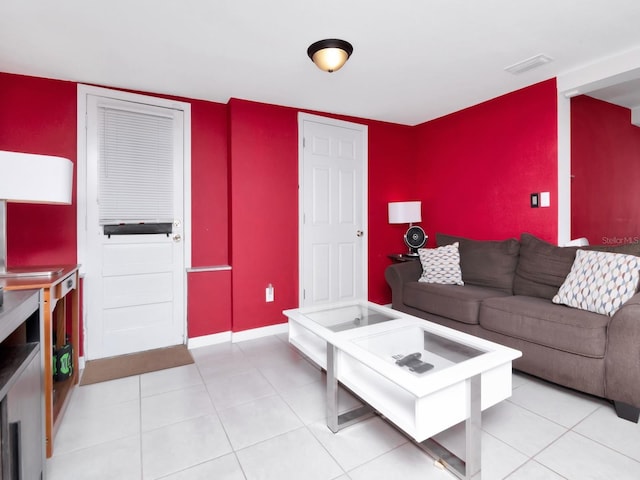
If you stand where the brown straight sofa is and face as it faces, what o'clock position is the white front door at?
The white front door is roughly at 1 o'clock from the brown straight sofa.

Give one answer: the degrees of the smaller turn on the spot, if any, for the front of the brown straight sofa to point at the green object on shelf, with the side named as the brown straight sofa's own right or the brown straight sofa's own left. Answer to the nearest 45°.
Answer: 0° — it already faces it

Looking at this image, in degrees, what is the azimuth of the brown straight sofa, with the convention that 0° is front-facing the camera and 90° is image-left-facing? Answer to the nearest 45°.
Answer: approximately 45°

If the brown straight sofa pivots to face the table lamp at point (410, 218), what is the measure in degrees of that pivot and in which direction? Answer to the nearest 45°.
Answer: approximately 90° to its right

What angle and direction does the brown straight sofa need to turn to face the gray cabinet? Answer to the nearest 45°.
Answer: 0° — it already faces it

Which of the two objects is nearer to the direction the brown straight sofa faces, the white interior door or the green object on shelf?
the green object on shelf

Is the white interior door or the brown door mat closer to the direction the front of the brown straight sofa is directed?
the brown door mat

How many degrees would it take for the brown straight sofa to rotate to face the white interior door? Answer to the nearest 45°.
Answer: approximately 45° to its right
